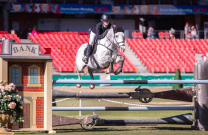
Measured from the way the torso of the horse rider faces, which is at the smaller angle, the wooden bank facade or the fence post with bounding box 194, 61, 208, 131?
the fence post

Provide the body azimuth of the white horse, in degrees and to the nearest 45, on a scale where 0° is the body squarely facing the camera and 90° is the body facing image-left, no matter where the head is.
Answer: approximately 315°

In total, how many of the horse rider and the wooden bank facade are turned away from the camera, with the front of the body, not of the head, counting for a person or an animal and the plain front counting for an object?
0

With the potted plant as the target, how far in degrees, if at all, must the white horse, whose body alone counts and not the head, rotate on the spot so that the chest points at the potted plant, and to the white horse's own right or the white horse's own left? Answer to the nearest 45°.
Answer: approximately 90° to the white horse's own right

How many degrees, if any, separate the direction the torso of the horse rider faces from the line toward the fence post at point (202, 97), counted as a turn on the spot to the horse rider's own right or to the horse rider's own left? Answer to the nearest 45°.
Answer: approximately 45° to the horse rider's own left

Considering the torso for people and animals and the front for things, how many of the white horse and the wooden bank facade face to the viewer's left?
0

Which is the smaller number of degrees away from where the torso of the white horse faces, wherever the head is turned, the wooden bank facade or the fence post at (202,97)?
the fence post

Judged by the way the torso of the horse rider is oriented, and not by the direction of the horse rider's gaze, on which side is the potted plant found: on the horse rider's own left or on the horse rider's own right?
on the horse rider's own right

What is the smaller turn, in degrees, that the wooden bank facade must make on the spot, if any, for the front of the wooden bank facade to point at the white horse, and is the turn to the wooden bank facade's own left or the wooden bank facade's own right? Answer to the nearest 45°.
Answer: approximately 135° to the wooden bank facade's own left

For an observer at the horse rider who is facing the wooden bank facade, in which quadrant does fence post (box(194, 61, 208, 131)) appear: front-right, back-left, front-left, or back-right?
back-left

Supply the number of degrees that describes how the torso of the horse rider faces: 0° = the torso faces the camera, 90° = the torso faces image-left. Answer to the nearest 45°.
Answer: approximately 315°

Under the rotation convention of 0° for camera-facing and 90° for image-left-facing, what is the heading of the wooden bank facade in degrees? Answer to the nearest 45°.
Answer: approximately 0°

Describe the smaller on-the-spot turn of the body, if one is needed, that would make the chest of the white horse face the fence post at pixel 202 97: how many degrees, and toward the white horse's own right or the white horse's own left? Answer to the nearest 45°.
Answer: approximately 45° to the white horse's own left
